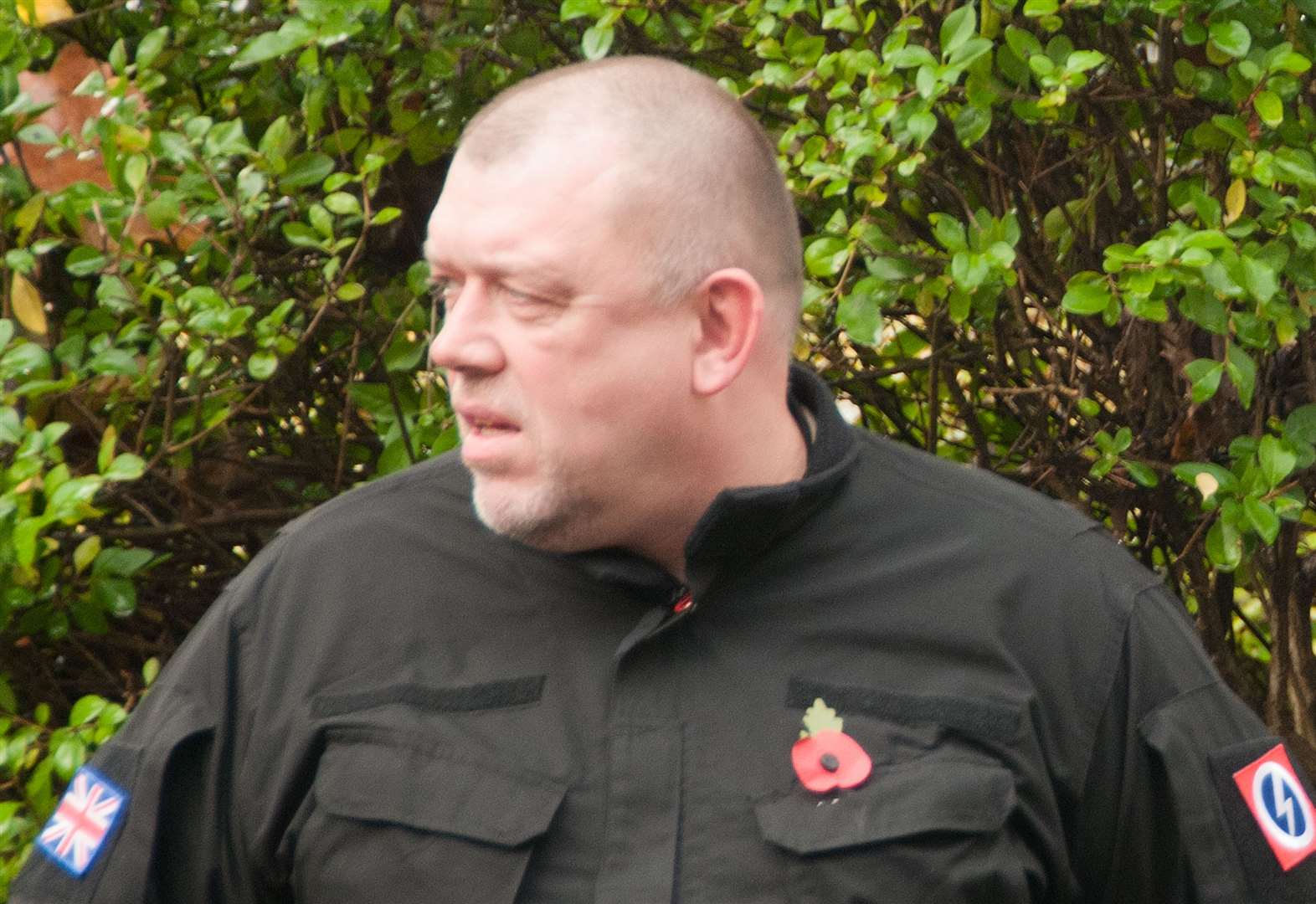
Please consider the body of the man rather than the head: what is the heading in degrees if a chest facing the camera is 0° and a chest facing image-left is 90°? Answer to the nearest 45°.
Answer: approximately 0°
